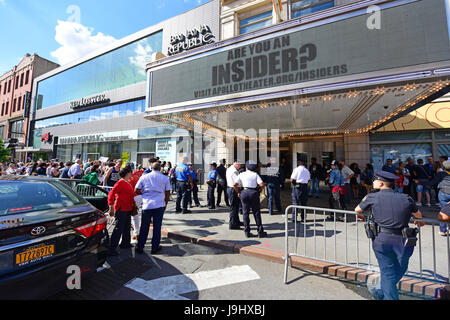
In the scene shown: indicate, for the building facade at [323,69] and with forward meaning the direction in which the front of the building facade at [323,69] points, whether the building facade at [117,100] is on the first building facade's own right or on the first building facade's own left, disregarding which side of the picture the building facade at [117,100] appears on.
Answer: on the first building facade's own right

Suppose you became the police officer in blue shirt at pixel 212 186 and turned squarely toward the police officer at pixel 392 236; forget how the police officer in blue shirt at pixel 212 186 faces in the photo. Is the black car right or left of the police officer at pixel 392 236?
right

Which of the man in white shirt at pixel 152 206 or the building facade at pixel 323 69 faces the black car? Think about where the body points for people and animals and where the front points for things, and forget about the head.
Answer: the building facade

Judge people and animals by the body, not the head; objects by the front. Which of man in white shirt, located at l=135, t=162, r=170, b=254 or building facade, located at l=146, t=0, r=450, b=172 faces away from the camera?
the man in white shirt

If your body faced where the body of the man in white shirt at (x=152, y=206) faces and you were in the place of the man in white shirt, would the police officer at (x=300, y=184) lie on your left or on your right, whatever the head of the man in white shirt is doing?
on your right

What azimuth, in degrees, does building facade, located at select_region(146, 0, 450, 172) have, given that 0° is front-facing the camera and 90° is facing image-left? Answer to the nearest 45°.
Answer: approximately 45°

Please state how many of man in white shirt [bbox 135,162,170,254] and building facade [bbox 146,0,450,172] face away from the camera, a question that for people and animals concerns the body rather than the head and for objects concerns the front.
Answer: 1

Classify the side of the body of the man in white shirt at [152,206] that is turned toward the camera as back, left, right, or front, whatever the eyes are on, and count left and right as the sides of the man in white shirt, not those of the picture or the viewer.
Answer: back

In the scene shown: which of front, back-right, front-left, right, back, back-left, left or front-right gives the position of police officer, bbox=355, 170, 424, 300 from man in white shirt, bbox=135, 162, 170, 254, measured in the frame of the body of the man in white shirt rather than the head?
back-right

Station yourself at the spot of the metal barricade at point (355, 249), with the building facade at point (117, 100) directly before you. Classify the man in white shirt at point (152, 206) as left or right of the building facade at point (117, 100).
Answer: left
